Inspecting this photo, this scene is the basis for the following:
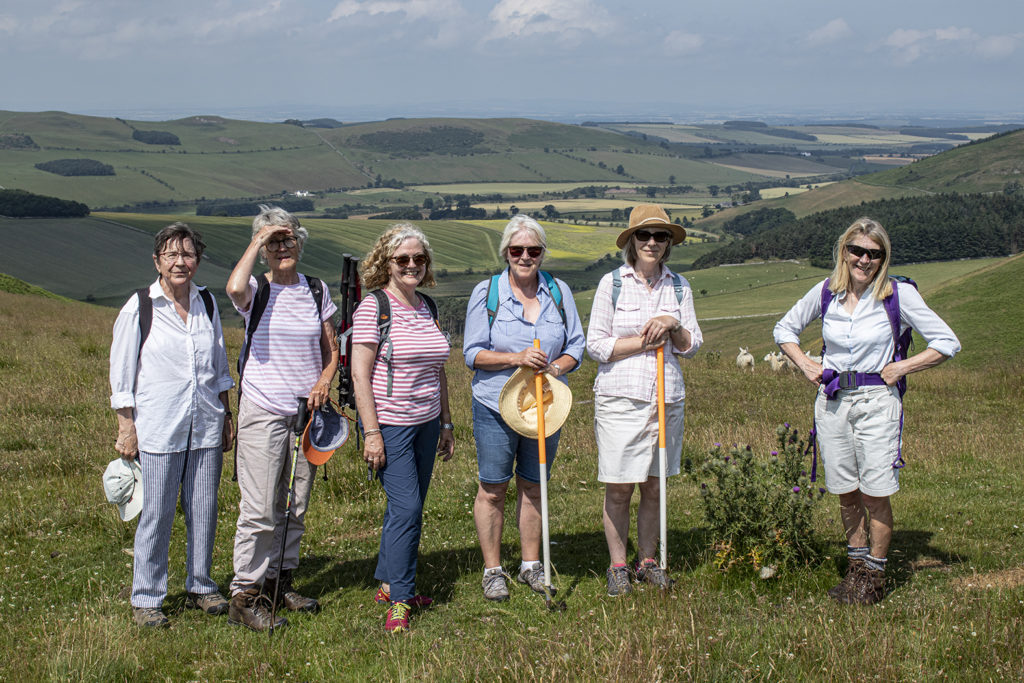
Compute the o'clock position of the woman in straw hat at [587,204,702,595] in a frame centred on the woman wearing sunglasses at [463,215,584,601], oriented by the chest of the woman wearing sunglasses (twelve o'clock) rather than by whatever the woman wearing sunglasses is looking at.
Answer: The woman in straw hat is roughly at 9 o'clock from the woman wearing sunglasses.

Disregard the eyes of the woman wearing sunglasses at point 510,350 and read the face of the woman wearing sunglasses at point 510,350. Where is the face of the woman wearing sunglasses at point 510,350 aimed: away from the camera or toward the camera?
toward the camera

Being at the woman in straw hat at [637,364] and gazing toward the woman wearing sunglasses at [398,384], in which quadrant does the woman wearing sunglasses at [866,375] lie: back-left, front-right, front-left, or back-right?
back-left

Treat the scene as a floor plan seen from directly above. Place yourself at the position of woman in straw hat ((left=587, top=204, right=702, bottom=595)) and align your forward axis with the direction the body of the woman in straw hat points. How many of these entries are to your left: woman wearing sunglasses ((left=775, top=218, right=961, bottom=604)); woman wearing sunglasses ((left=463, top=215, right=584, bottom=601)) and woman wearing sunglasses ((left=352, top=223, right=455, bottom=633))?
1

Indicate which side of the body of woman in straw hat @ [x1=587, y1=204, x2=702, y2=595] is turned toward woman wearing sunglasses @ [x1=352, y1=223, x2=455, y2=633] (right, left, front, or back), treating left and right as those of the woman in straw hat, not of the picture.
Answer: right

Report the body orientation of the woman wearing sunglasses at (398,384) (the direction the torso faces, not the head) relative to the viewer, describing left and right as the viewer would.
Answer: facing the viewer and to the right of the viewer

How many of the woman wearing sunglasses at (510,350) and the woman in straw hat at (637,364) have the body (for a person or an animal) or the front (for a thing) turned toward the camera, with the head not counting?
2

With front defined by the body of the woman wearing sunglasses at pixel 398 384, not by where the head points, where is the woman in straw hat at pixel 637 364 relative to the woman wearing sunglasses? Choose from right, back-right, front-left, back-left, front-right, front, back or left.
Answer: front-left

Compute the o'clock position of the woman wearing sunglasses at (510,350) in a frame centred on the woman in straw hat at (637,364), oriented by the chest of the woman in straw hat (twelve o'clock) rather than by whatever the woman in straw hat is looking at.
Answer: The woman wearing sunglasses is roughly at 3 o'clock from the woman in straw hat.

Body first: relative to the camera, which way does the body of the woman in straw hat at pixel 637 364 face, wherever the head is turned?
toward the camera

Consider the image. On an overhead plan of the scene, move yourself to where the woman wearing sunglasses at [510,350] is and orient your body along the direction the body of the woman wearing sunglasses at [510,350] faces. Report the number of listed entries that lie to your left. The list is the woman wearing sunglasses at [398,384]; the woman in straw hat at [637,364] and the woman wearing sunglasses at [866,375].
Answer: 2

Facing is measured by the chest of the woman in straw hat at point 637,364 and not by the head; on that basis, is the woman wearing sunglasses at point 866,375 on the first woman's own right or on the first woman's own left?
on the first woman's own left
